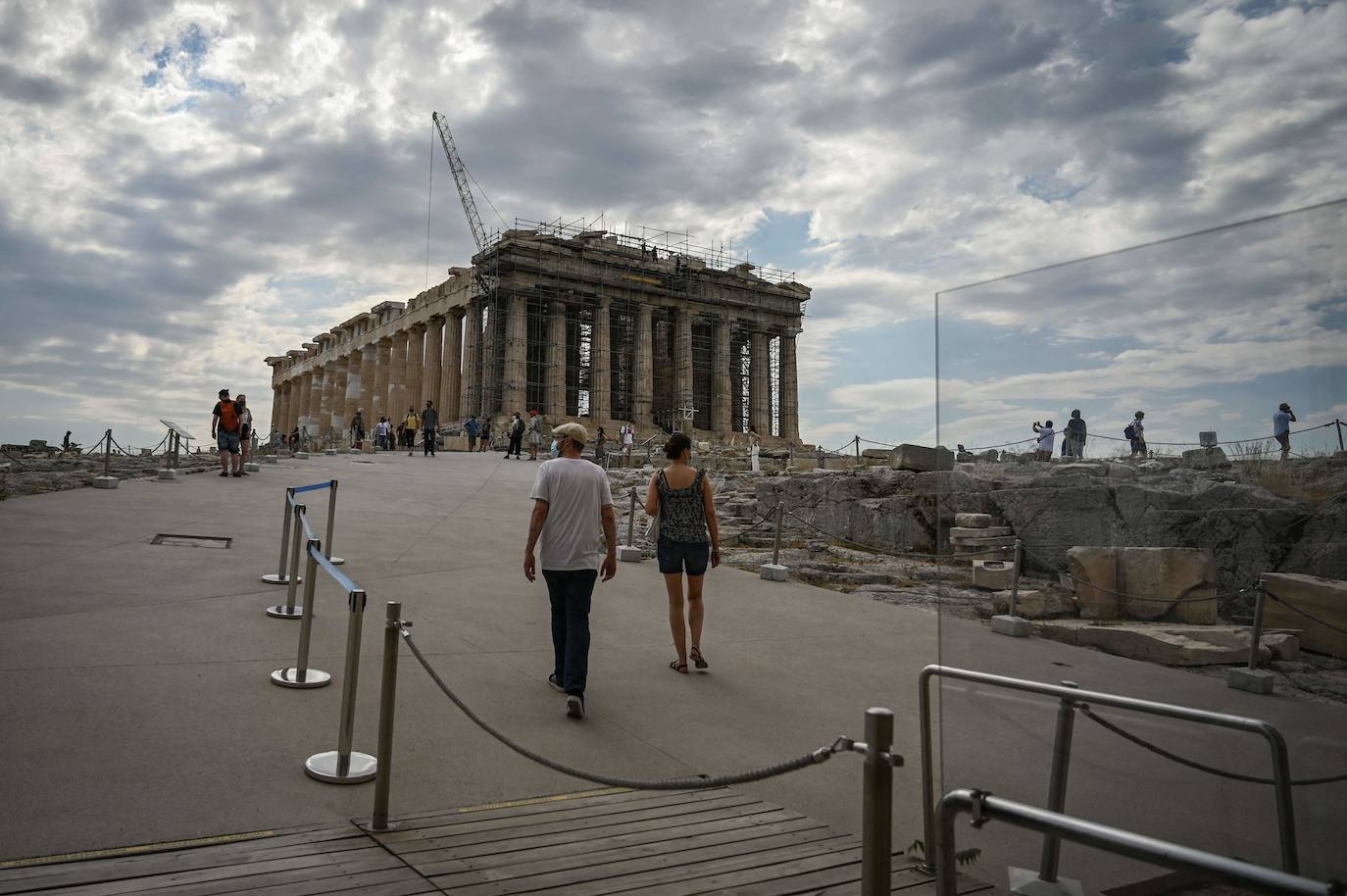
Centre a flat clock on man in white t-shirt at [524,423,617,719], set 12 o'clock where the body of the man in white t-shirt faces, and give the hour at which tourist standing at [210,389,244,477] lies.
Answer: The tourist standing is roughly at 11 o'clock from the man in white t-shirt.

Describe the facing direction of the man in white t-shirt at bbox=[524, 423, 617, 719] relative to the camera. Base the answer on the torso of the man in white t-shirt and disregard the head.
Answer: away from the camera

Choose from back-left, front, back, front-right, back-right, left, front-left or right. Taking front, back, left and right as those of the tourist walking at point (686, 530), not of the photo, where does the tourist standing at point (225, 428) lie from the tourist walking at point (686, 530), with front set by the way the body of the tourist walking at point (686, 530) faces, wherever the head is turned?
front-left

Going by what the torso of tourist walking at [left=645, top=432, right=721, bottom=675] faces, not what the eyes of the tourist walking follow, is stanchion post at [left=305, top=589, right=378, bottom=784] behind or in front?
behind

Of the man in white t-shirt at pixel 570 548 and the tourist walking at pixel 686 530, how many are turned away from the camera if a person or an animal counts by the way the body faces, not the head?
2

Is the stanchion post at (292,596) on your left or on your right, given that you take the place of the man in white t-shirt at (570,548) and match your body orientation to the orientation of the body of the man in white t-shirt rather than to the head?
on your left

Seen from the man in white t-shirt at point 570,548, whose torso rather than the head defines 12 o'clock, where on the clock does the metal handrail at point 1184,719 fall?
The metal handrail is roughly at 5 o'clock from the man in white t-shirt.

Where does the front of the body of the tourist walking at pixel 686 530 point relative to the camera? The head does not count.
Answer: away from the camera
